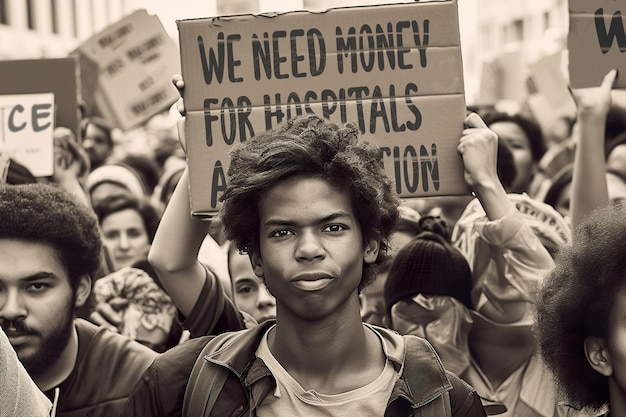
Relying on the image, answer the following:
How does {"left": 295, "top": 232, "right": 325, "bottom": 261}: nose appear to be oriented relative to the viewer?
toward the camera

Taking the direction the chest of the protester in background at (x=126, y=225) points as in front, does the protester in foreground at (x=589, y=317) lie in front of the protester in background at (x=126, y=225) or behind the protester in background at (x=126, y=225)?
in front

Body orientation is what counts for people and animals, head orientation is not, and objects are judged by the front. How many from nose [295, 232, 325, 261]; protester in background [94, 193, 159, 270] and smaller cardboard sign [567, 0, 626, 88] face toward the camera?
3

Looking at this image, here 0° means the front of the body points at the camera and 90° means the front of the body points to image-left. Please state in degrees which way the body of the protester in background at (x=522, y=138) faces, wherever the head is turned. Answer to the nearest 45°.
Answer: approximately 45°

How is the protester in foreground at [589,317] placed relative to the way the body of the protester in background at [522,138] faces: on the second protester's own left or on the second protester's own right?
on the second protester's own left

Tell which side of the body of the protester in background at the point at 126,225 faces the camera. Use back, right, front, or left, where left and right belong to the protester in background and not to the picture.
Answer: front
